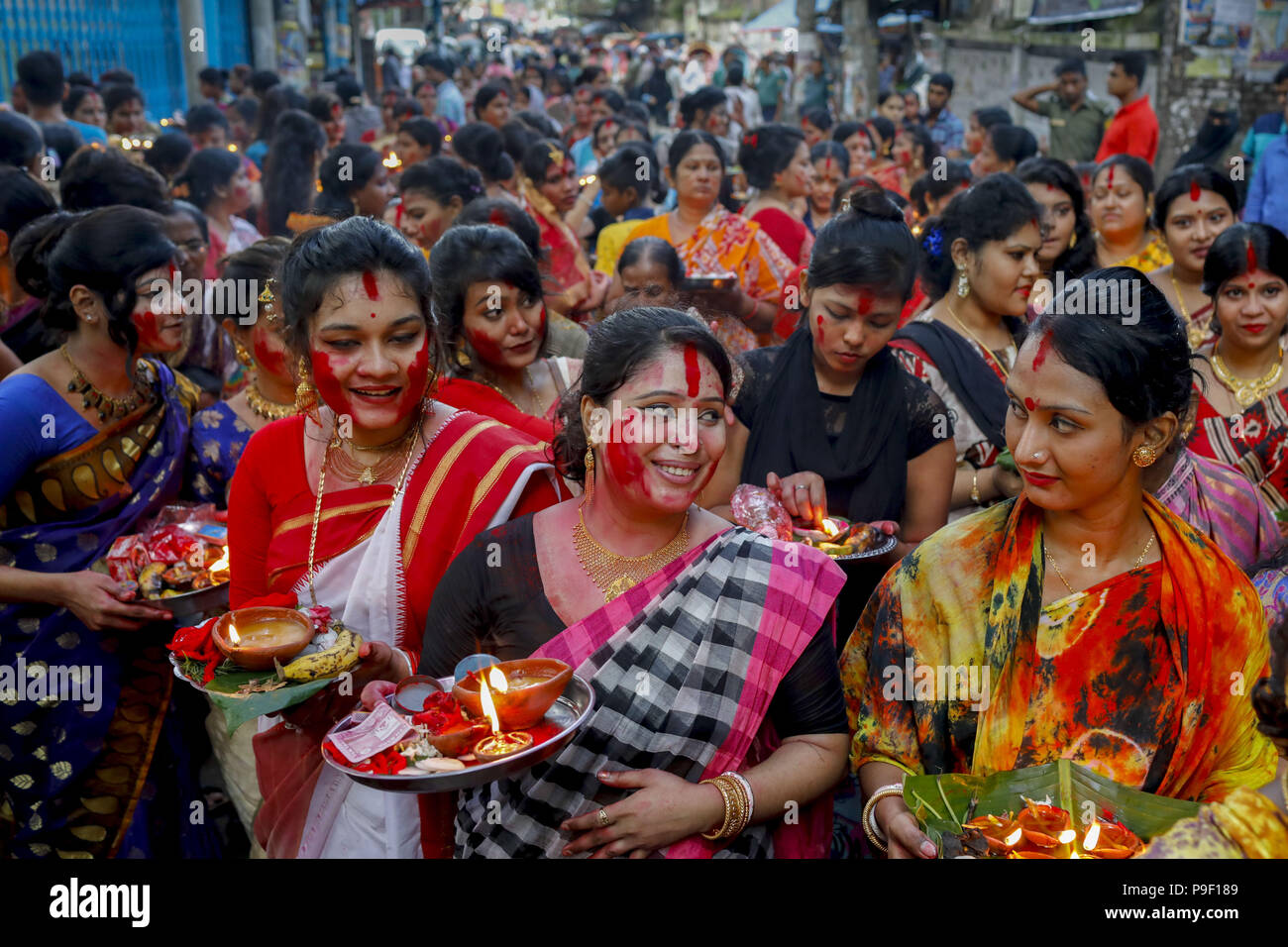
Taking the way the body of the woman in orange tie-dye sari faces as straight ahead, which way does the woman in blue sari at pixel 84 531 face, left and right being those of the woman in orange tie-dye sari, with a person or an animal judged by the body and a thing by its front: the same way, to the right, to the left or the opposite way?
to the left

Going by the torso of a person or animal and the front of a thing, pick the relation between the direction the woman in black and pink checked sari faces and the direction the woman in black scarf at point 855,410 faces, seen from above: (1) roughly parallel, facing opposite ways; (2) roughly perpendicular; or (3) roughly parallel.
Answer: roughly parallel

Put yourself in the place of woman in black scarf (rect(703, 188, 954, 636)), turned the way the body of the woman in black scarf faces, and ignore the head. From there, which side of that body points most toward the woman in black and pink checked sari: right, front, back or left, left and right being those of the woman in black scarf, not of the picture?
front

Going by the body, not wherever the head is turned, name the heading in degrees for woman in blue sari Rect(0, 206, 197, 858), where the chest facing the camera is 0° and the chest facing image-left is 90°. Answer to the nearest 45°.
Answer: approximately 315°

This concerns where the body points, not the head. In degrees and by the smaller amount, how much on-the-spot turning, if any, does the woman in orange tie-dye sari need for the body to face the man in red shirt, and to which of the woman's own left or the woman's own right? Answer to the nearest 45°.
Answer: approximately 180°

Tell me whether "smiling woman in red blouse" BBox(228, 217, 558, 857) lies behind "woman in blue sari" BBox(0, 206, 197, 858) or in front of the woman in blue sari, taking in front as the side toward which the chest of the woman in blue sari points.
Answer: in front

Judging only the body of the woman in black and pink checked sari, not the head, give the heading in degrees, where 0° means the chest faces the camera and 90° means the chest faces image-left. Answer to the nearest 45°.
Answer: approximately 0°

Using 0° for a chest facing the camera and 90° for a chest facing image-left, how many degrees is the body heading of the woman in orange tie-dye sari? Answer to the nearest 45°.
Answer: approximately 0°

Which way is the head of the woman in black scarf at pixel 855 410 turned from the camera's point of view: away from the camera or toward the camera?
toward the camera
